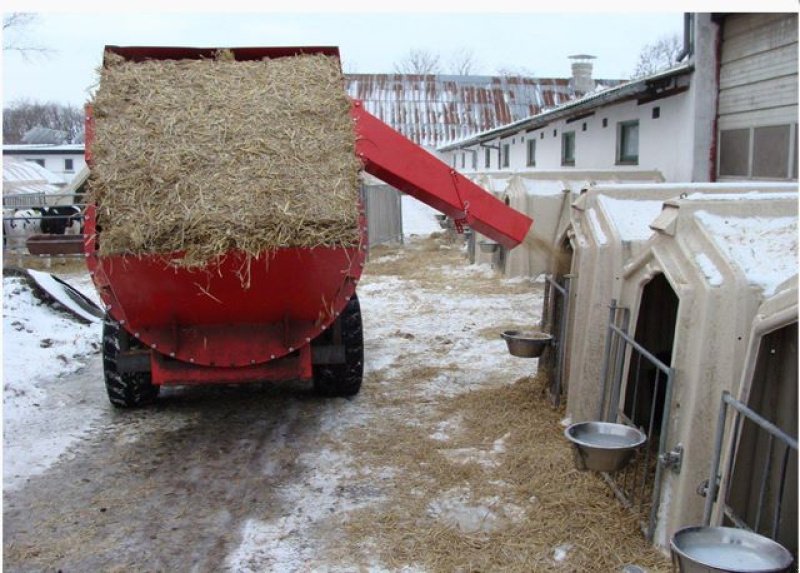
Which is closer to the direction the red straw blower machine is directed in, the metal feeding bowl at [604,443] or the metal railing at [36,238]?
the metal railing

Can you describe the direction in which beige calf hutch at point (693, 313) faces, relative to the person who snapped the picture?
facing the viewer and to the left of the viewer

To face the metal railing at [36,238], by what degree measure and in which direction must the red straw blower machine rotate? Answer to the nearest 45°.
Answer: approximately 45° to its left

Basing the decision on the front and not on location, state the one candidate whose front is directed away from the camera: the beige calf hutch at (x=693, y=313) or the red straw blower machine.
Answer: the red straw blower machine

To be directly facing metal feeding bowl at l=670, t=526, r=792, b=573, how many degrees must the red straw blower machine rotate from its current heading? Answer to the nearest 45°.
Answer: approximately 135° to its right

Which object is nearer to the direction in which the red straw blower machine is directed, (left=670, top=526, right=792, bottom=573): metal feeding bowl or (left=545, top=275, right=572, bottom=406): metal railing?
the metal railing

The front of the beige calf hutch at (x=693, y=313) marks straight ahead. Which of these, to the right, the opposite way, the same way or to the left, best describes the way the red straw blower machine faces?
to the right

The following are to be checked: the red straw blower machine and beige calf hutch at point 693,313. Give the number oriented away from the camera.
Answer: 1

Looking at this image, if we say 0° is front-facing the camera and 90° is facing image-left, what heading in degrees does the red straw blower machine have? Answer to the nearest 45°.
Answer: approximately 180°

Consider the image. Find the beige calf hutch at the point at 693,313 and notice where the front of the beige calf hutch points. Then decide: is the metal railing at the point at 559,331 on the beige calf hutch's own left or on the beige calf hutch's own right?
on the beige calf hutch's own right

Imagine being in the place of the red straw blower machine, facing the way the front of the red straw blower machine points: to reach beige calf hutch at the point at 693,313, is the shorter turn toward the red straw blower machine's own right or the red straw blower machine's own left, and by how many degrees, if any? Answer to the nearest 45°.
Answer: approximately 135° to the red straw blower machine's own right

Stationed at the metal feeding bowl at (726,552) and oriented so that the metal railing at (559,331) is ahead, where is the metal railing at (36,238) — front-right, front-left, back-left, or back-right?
front-left
